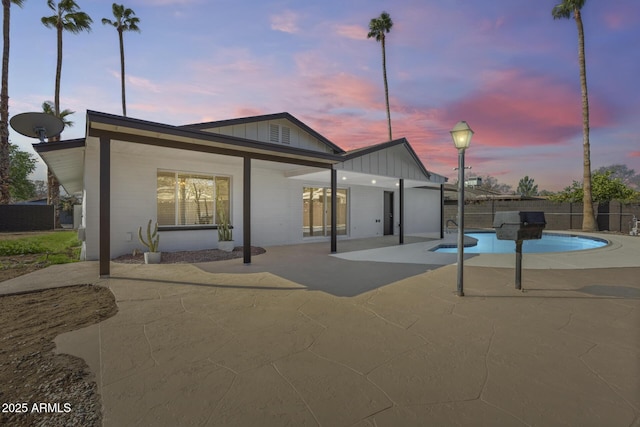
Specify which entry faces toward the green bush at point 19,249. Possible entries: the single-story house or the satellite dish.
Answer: the satellite dish

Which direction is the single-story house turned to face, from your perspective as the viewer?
facing the viewer and to the right of the viewer

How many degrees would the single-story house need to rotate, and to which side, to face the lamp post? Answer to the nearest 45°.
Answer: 0° — it already faces it

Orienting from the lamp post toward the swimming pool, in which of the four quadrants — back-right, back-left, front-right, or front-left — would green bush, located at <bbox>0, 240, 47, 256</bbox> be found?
back-left

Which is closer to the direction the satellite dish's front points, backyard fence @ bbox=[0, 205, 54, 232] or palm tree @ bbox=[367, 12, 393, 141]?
the backyard fence

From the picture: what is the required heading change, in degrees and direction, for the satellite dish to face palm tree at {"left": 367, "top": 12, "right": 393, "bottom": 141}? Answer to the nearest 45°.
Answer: approximately 90° to its right

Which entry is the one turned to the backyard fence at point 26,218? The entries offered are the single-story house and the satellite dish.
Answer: the satellite dish
